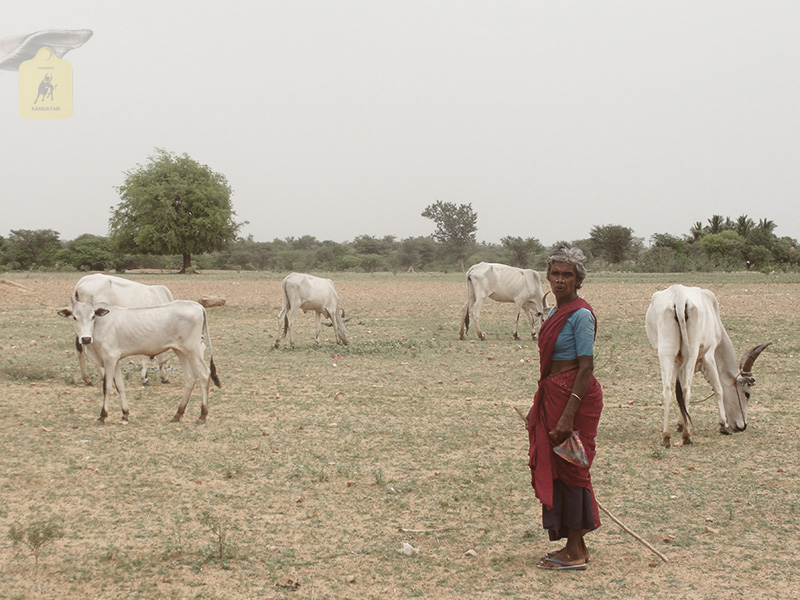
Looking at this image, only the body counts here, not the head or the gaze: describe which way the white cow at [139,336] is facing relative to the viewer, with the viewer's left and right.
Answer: facing to the left of the viewer

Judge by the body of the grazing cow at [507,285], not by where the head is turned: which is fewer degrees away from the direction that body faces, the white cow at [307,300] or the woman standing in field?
the woman standing in field

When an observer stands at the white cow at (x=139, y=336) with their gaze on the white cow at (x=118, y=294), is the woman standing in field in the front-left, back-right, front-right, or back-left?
back-right

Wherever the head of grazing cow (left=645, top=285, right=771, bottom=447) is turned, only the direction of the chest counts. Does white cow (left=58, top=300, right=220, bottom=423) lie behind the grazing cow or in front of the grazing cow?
behind

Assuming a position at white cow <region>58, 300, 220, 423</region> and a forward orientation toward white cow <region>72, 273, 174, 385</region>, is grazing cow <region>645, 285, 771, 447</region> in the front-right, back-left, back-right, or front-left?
back-right

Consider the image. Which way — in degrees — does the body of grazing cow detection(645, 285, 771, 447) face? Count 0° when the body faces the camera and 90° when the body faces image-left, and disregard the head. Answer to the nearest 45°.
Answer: approximately 225°

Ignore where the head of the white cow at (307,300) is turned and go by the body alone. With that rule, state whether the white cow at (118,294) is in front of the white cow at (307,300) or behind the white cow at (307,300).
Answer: behind

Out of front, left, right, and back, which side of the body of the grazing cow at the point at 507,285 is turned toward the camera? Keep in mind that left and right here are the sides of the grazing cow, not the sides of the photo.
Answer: right

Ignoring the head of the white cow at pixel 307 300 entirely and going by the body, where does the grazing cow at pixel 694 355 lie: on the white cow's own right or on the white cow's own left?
on the white cow's own right

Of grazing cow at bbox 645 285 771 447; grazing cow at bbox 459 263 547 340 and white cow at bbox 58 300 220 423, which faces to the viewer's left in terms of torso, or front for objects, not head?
the white cow

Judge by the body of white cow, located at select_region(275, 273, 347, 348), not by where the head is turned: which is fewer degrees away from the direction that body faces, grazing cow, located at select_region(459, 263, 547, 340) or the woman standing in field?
the grazing cow
